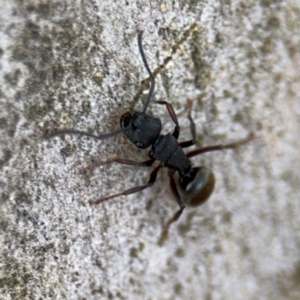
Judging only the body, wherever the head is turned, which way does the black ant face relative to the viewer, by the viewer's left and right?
facing away from the viewer and to the left of the viewer
